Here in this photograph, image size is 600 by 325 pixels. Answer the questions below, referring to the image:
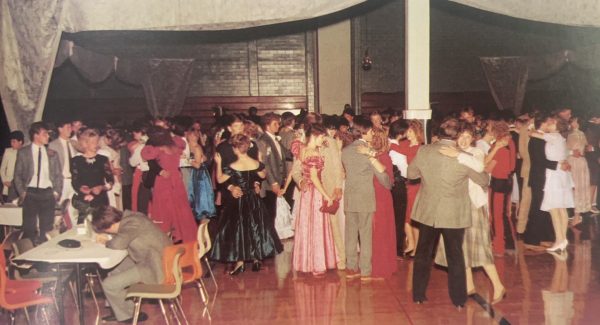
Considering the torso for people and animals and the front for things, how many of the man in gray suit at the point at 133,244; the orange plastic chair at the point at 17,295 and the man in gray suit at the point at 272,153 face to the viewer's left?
1

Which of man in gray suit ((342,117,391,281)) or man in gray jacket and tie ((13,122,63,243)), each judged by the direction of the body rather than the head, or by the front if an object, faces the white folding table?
the man in gray jacket and tie

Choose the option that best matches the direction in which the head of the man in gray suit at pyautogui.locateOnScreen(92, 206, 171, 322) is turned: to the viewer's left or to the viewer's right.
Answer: to the viewer's left

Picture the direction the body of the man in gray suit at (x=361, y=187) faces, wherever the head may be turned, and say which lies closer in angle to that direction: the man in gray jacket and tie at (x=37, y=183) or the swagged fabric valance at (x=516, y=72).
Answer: the swagged fabric valance

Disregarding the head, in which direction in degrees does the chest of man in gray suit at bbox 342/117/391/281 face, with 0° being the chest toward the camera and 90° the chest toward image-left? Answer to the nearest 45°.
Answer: approximately 225°

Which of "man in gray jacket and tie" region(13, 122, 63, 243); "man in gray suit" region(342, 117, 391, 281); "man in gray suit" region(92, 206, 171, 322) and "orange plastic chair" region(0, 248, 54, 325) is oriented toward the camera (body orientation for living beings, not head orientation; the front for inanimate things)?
the man in gray jacket and tie

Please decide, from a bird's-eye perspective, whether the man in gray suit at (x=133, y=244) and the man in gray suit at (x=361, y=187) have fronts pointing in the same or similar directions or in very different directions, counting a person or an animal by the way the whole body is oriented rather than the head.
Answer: very different directions

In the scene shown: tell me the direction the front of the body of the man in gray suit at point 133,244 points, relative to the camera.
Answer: to the viewer's left

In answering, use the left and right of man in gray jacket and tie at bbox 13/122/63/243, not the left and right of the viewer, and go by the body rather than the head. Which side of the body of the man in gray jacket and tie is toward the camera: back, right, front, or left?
front

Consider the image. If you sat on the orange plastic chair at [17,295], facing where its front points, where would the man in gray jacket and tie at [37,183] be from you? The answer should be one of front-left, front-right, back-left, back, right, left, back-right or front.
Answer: left

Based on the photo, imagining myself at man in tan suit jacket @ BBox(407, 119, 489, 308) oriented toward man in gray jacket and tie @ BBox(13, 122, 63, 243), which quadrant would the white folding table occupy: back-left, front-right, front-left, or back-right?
front-left

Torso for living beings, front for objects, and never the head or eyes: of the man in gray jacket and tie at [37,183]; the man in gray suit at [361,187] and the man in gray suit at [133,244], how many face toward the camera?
1

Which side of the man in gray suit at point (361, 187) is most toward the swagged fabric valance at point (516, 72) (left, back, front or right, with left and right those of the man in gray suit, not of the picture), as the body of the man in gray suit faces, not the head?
front

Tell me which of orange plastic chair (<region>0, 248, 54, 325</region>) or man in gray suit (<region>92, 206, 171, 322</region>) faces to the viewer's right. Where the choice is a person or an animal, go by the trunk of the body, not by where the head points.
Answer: the orange plastic chair

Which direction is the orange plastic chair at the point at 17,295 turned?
to the viewer's right

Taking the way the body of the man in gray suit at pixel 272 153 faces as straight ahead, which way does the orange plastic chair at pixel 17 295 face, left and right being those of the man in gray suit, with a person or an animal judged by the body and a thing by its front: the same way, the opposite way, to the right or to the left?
to the left

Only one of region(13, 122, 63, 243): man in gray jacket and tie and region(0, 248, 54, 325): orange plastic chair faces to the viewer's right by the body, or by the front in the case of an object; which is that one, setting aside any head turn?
the orange plastic chair

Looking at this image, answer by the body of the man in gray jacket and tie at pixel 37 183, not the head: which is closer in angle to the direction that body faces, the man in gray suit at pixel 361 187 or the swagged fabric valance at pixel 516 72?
the man in gray suit
